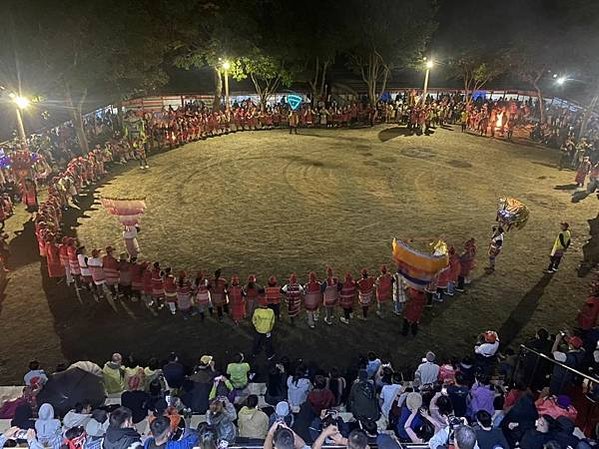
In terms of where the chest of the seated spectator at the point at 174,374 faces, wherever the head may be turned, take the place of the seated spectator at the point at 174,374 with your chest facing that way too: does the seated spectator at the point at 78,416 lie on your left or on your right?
on your left

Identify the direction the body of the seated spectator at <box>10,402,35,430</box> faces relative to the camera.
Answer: away from the camera

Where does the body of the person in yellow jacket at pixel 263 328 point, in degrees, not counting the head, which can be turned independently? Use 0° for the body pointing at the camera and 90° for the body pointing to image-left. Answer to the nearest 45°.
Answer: approximately 180°

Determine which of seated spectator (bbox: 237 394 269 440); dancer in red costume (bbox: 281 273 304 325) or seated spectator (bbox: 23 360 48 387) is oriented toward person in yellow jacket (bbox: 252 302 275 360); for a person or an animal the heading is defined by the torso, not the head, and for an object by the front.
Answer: seated spectator (bbox: 237 394 269 440)

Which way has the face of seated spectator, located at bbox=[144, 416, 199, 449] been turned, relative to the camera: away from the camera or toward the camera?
away from the camera

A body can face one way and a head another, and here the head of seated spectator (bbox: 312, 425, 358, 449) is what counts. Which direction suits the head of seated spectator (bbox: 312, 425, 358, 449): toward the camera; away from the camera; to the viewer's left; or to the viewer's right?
away from the camera

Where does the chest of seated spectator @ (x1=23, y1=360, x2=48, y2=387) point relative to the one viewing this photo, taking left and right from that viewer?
facing away from the viewer

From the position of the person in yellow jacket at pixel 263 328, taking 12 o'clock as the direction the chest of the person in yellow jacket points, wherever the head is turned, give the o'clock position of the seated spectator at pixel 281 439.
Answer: The seated spectator is roughly at 6 o'clock from the person in yellow jacket.

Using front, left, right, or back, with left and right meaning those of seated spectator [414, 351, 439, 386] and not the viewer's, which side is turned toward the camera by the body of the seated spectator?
back

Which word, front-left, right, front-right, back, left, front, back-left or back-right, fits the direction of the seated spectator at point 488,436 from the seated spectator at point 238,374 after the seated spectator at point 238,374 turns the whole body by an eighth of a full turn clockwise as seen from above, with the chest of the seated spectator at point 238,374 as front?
right

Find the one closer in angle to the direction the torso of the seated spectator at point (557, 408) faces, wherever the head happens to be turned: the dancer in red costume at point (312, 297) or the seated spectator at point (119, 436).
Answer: the dancer in red costume

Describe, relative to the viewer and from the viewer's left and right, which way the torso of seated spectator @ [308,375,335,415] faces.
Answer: facing away from the viewer

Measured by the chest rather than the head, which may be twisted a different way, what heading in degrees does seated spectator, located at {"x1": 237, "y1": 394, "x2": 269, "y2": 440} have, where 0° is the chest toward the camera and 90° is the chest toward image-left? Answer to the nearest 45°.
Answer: approximately 180°

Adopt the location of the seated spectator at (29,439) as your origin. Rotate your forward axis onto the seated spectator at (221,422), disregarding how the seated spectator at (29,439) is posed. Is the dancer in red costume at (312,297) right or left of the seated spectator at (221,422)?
left

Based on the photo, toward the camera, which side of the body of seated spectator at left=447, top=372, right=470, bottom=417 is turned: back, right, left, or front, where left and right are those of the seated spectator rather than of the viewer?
back
